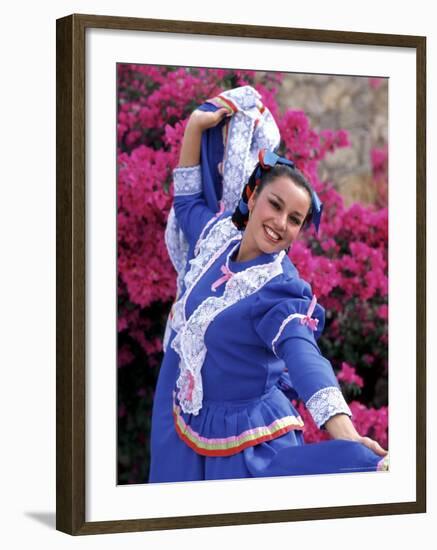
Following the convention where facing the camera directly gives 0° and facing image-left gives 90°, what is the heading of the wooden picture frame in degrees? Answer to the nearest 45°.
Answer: approximately 315°
